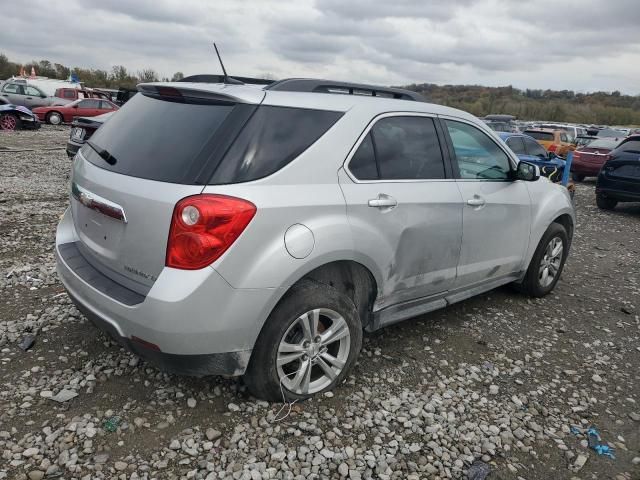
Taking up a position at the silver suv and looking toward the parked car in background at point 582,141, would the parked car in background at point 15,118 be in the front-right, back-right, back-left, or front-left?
front-left

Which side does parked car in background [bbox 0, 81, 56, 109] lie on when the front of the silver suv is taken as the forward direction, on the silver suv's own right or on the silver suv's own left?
on the silver suv's own left

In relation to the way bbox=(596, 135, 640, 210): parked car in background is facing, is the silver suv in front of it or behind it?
behind

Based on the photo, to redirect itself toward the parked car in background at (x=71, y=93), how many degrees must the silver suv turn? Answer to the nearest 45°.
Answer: approximately 90° to its left

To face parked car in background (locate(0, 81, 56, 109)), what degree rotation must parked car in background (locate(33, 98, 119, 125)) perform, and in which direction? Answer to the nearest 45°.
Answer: approximately 45° to its right

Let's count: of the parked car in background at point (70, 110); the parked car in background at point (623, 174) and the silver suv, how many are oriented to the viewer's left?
1

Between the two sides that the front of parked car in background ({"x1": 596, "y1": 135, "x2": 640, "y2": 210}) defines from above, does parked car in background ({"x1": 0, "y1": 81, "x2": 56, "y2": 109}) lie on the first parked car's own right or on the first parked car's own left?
on the first parked car's own left

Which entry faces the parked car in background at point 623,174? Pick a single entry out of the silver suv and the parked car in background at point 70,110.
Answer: the silver suv

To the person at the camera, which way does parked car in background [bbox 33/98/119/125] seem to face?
facing to the left of the viewer

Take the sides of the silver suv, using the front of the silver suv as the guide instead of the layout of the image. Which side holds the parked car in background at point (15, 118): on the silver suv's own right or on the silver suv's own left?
on the silver suv's own left

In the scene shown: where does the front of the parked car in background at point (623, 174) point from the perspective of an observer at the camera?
facing away from the viewer and to the right of the viewer

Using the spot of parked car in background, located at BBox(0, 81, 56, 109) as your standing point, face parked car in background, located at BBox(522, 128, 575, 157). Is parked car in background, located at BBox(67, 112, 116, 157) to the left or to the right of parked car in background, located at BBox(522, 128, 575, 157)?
right

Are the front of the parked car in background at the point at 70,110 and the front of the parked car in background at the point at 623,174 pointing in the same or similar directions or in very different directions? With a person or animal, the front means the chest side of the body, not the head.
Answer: very different directions

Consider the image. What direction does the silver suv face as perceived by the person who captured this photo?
facing away from the viewer and to the right of the viewer

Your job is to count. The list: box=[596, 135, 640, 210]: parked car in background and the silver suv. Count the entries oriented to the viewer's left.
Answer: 0
